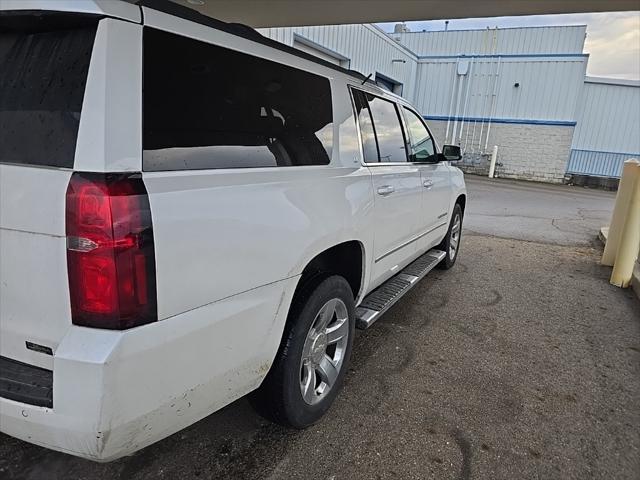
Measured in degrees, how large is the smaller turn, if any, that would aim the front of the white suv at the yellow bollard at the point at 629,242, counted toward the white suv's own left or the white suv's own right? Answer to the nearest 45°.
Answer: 0° — it already faces it

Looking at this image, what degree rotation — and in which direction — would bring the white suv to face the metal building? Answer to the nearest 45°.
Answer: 0° — it already faces it

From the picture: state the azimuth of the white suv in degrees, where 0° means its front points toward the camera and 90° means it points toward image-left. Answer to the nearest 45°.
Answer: approximately 225°

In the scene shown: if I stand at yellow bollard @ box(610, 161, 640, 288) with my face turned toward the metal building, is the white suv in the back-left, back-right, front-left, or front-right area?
back-left

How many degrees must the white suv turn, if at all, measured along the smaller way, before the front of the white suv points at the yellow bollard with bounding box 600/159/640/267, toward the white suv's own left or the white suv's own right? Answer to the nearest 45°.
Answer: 0° — it already faces it
